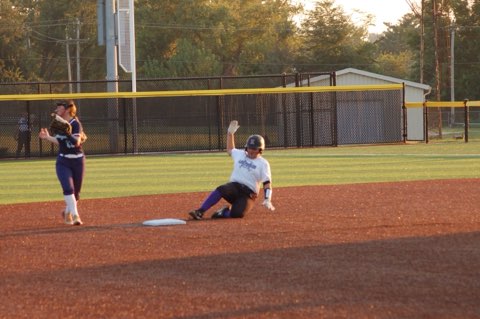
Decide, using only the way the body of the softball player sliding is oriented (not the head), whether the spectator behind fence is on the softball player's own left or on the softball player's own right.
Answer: on the softball player's own right

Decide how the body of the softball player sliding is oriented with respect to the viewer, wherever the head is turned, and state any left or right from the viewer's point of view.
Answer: facing the viewer and to the left of the viewer

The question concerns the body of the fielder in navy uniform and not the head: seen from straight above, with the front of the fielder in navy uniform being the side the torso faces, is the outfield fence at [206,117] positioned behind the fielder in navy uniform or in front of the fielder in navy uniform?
behind

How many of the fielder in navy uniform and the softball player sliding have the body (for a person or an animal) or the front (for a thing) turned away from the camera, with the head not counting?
0

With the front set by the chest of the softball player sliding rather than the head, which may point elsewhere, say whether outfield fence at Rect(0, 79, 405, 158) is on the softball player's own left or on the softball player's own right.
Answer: on the softball player's own right

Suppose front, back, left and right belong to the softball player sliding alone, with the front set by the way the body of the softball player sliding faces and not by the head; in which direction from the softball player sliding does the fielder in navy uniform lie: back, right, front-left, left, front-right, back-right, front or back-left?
front-right

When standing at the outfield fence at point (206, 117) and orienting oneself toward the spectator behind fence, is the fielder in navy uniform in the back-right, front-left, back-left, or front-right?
front-left
